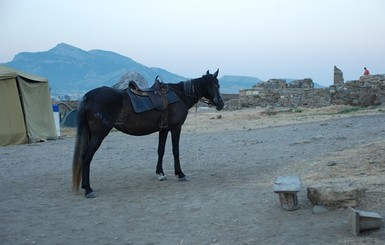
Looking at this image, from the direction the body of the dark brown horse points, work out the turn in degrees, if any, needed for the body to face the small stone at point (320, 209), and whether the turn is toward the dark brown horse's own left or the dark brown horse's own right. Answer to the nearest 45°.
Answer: approximately 45° to the dark brown horse's own right

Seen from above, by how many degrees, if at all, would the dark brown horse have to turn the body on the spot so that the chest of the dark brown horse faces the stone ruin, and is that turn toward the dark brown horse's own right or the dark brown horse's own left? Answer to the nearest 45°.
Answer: approximately 45° to the dark brown horse's own left

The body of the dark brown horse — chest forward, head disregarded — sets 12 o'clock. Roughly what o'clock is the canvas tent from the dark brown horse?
The canvas tent is roughly at 8 o'clock from the dark brown horse.

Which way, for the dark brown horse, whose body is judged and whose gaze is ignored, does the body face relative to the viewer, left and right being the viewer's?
facing to the right of the viewer

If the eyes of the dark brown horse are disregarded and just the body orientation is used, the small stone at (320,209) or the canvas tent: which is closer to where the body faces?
the small stone

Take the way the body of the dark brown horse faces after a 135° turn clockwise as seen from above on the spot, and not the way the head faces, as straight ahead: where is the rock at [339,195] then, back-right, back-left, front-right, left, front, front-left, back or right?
left

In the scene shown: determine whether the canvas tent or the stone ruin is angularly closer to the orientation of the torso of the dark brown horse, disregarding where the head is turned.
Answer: the stone ruin
